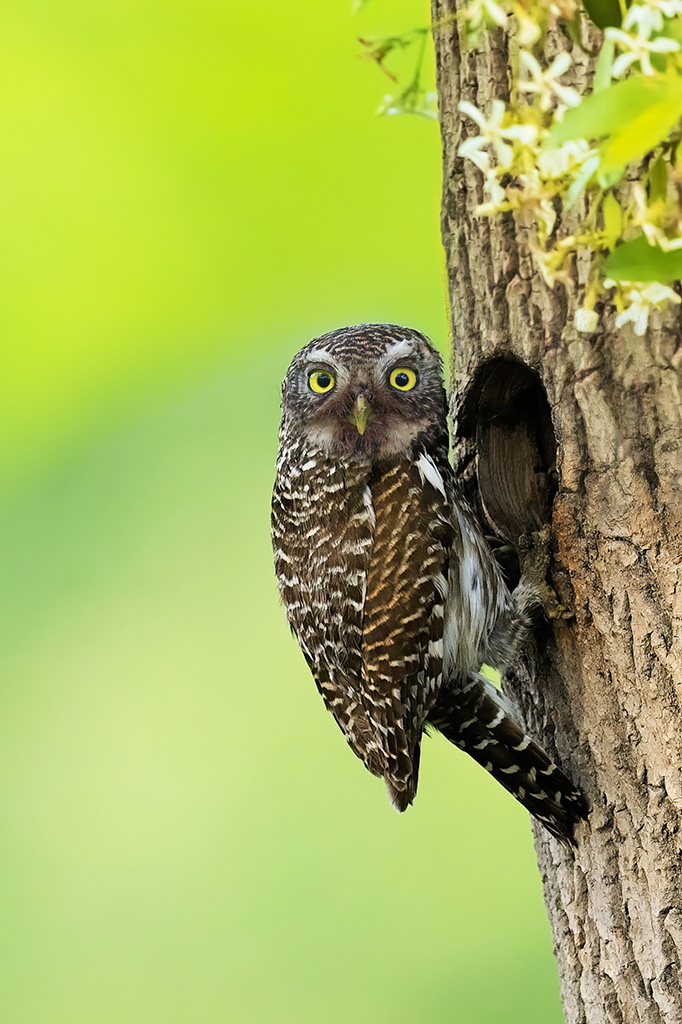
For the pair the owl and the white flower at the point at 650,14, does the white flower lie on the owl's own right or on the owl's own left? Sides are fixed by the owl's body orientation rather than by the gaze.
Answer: on the owl's own right

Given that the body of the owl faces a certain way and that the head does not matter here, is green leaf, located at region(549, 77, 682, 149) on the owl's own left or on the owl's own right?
on the owl's own right

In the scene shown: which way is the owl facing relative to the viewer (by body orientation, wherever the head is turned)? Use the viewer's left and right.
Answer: facing away from the viewer and to the right of the viewer

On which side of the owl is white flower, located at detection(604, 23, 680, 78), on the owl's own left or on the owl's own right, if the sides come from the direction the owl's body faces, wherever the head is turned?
on the owl's own right

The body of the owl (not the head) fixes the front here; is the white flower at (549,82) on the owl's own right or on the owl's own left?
on the owl's own right
